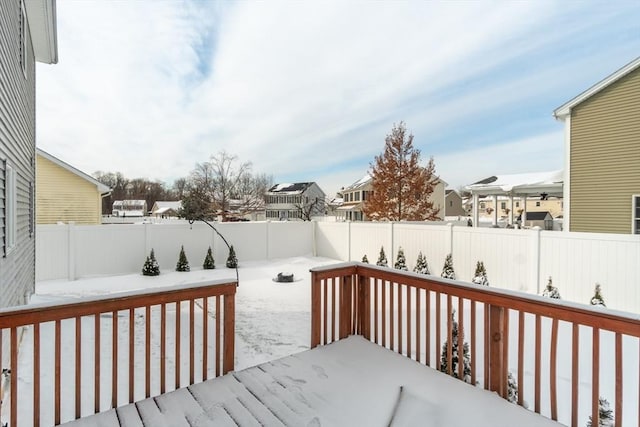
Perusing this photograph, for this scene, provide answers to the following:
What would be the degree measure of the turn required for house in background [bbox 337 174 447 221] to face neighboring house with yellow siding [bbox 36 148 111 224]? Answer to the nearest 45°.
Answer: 0° — it already faces it

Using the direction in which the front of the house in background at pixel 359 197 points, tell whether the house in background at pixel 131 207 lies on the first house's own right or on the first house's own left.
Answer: on the first house's own right

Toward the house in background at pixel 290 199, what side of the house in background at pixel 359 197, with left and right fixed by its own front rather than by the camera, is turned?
right

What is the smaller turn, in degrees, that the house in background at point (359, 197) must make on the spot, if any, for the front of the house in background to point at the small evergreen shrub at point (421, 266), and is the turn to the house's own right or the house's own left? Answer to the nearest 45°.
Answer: approximately 45° to the house's own left

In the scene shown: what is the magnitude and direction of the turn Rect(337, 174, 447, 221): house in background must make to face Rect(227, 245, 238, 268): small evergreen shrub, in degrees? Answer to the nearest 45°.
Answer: approximately 45° to its left

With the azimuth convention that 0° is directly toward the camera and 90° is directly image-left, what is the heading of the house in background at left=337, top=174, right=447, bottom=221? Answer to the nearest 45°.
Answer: approximately 45°

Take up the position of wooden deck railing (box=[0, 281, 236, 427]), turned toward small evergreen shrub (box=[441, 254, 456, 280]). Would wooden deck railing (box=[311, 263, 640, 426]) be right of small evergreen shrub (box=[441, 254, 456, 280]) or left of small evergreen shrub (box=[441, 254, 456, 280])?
right

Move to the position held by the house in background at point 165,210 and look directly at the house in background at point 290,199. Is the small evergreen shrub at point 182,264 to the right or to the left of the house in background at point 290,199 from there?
right
